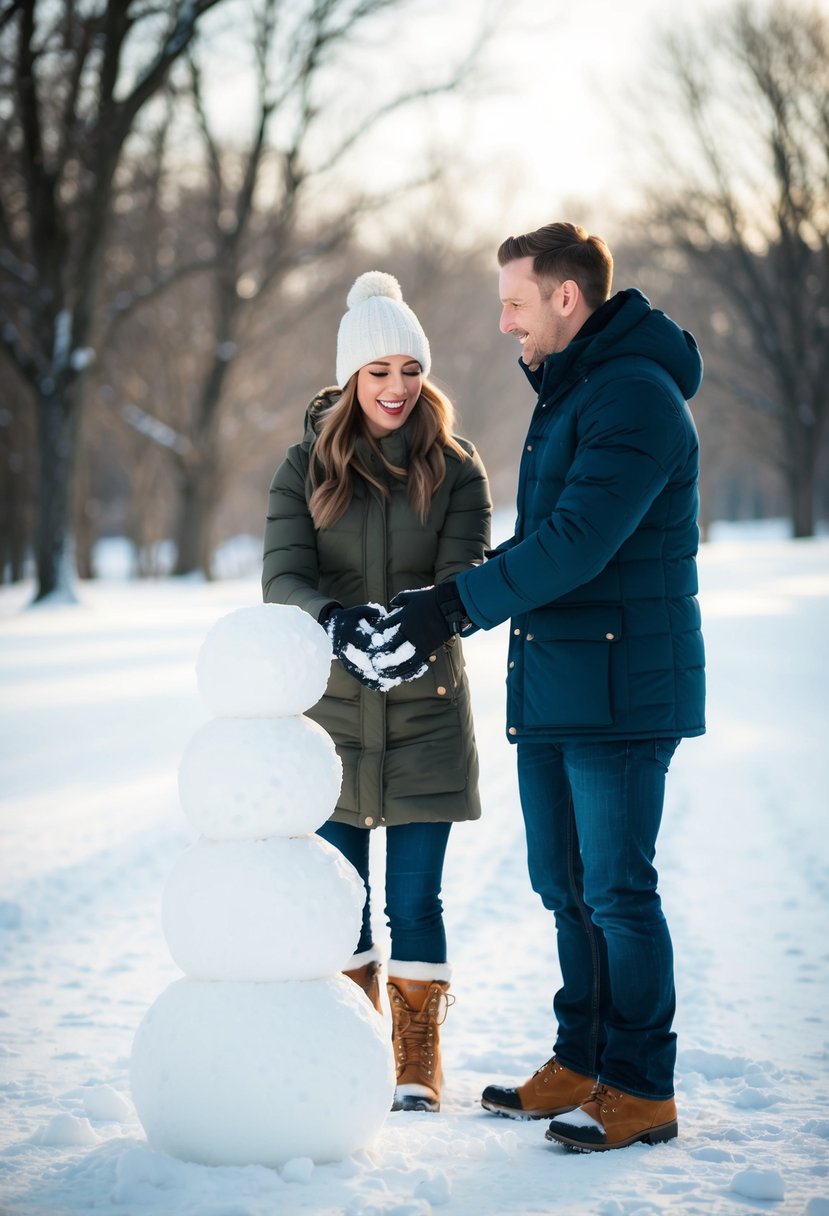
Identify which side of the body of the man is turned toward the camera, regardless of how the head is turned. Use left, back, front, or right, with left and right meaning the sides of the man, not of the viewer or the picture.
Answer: left

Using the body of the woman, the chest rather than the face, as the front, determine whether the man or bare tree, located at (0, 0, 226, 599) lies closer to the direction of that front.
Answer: the man

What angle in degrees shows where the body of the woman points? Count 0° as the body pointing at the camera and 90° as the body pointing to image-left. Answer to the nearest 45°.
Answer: approximately 0°

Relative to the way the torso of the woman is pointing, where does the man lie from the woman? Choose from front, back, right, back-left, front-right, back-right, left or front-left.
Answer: front-left

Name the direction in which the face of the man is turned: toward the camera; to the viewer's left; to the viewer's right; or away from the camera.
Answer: to the viewer's left

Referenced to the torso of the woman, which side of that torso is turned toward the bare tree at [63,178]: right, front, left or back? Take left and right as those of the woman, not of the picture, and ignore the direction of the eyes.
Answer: back

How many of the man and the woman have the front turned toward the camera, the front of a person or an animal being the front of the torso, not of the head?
1

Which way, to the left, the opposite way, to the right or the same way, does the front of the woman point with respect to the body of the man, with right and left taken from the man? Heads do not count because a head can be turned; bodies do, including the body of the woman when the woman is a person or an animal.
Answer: to the left

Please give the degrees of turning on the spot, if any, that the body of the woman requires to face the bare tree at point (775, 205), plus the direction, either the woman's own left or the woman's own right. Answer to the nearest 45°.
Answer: approximately 180°
